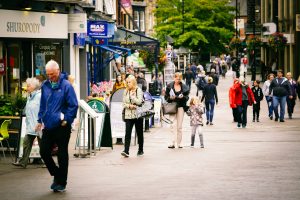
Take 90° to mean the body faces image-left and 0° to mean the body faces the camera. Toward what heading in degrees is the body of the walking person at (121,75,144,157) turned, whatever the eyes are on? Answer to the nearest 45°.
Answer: approximately 45°

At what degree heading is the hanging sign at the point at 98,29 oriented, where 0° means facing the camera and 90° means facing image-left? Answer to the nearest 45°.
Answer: approximately 0°

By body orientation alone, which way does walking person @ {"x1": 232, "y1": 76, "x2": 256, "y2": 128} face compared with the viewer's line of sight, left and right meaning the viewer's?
facing the viewer

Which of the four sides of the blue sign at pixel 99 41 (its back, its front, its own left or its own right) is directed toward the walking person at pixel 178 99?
front

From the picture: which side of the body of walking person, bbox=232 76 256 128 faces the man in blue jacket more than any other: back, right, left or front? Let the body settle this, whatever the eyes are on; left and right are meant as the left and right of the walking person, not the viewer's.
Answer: front
